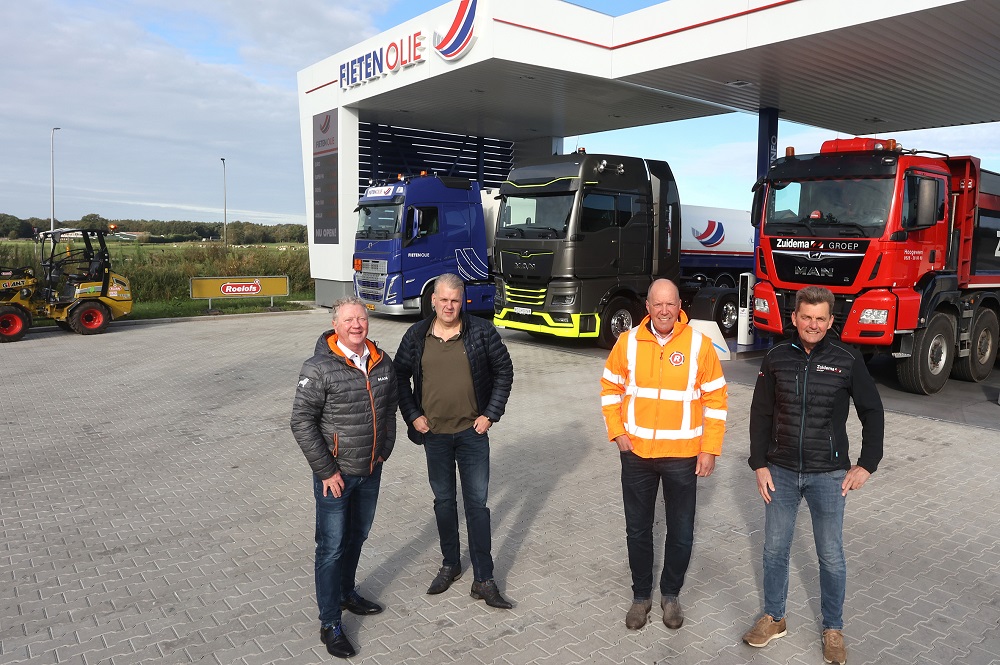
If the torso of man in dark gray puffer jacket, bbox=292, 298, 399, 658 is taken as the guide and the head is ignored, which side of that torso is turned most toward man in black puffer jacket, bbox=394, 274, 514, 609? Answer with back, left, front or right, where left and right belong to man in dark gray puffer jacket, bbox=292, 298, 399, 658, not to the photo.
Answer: left

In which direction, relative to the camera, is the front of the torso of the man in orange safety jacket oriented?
toward the camera

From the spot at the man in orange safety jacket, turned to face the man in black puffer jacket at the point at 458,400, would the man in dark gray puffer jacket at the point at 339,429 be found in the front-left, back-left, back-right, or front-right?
front-left

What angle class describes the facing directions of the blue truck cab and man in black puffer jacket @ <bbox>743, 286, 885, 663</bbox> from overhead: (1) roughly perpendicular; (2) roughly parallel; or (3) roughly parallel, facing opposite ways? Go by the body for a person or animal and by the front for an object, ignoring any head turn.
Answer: roughly parallel

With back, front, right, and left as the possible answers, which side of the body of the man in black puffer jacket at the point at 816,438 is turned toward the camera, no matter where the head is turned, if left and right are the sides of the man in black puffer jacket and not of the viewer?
front

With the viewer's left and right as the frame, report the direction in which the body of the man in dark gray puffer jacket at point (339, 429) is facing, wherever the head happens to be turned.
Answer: facing the viewer and to the right of the viewer

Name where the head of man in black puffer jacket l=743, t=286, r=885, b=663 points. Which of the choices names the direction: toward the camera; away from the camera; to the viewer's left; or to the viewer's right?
toward the camera

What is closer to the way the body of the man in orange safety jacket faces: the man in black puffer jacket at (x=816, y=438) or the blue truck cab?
the man in black puffer jacket

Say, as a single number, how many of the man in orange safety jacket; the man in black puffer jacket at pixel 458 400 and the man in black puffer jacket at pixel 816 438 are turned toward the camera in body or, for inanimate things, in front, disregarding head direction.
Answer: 3

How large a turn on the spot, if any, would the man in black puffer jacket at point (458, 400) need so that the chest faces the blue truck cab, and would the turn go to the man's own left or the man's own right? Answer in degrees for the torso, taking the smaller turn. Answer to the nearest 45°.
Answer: approximately 180°

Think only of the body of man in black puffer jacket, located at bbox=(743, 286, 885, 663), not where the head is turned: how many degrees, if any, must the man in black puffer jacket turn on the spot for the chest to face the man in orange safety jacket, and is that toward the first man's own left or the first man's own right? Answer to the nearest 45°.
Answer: approximately 90° to the first man's own right

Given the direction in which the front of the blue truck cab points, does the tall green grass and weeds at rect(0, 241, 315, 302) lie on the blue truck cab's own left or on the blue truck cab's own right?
on the blue truck cab's own right

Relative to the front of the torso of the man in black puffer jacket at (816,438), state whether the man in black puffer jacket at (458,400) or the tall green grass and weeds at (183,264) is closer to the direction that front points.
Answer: the man in black puffer jacket

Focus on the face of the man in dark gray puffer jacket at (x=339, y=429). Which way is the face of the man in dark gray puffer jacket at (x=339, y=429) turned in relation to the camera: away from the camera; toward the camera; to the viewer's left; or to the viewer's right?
toward the camera

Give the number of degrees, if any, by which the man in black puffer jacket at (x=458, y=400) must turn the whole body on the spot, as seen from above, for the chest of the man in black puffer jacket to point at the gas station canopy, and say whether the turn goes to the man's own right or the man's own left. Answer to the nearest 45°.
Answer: approximately 180°

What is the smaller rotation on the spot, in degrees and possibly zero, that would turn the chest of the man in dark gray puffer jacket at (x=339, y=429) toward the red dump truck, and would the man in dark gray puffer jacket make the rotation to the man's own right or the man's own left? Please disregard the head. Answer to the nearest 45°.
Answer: approximately 90° to the man's own left

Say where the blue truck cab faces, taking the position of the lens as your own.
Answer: facing the viewer and to the left of the viewer

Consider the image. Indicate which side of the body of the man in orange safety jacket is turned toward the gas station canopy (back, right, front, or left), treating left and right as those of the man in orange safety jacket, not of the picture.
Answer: back
